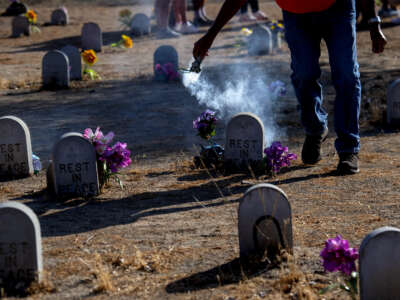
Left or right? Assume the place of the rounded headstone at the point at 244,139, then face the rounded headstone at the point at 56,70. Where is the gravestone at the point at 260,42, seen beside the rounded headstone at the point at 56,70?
right

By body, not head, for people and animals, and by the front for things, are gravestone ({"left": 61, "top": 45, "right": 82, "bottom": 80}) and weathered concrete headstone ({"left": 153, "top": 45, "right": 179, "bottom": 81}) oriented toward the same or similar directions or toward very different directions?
same or similar directions

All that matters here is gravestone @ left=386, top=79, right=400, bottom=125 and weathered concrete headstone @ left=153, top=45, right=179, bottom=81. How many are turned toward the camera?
2

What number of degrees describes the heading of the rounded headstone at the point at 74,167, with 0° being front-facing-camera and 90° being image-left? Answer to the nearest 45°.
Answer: approximately 0°

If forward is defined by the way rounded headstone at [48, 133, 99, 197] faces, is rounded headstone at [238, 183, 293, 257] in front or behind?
in front

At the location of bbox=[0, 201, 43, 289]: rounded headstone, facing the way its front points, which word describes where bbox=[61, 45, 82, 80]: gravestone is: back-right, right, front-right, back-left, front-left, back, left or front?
back

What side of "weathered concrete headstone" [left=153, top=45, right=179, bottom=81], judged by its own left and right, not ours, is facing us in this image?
front

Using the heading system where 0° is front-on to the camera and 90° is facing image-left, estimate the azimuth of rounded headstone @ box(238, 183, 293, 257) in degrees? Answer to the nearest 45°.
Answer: approximately 0°

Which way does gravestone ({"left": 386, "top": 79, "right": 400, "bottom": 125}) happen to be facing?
toward the camera

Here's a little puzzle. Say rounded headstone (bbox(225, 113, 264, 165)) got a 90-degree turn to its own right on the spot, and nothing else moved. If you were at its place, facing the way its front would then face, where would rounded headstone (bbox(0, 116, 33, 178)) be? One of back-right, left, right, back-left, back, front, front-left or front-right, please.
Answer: front

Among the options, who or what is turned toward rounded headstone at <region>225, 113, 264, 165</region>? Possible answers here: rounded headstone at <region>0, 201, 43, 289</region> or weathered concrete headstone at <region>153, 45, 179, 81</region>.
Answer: the weathered concrete headstone

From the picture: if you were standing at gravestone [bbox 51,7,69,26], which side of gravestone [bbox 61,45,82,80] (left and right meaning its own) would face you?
back

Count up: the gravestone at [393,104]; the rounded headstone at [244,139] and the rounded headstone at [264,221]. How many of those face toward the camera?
3

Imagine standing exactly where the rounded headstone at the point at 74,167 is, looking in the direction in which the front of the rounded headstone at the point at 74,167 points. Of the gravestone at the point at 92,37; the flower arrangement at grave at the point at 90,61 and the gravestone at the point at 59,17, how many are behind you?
3

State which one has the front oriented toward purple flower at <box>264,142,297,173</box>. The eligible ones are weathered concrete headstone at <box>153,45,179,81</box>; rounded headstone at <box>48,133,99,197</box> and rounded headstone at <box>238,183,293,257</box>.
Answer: the weathered concrete headstone

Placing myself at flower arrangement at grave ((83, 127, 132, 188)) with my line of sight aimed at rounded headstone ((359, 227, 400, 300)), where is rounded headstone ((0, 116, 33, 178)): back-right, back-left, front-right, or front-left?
back-right

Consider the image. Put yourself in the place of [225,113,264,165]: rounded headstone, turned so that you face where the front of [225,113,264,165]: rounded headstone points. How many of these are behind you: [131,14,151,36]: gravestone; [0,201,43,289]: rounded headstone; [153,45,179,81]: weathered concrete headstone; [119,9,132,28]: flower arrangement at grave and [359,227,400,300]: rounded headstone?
3

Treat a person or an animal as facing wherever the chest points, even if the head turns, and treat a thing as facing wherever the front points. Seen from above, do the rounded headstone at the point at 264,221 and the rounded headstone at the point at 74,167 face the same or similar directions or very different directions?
same or similar directions
